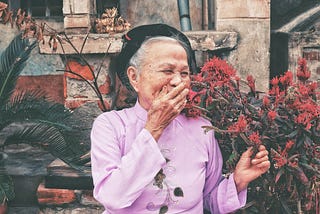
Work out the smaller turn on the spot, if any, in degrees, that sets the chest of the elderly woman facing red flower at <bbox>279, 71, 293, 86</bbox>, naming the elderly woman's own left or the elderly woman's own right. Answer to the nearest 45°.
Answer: approximately 45° to the elderly woman's own left

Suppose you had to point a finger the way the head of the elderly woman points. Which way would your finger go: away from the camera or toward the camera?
toward the camera

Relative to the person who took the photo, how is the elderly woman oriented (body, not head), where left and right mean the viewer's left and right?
facing the viewer and to the right of the viewer
